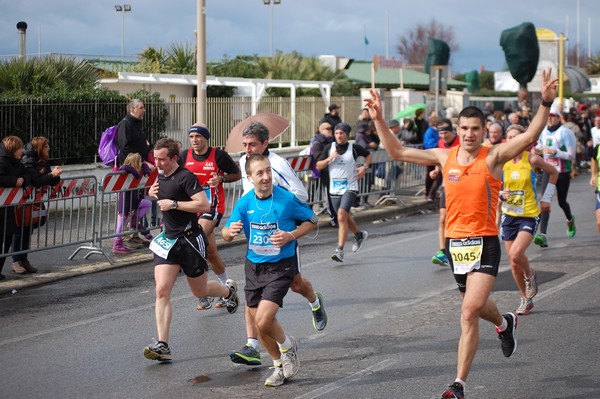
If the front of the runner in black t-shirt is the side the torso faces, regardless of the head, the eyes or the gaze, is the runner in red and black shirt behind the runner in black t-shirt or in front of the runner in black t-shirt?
behind

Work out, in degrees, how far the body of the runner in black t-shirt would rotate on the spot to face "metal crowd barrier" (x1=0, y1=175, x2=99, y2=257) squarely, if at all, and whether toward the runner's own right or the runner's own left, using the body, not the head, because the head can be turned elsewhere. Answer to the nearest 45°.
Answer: approximately 135° to the runner's own right

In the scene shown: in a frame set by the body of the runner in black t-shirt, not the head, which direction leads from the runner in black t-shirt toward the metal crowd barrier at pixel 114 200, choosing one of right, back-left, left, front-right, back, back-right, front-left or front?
back-right

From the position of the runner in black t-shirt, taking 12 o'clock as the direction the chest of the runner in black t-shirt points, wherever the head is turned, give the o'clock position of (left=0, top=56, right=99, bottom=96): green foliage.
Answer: The green foliage is roughly at 4 o'clock from the runner in black t-shirt.

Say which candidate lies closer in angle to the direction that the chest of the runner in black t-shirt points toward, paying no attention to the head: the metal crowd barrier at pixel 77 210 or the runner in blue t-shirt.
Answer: the runner in blue t-shirt

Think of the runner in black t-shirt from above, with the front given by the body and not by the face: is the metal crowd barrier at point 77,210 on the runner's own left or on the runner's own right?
on the runner's own right
